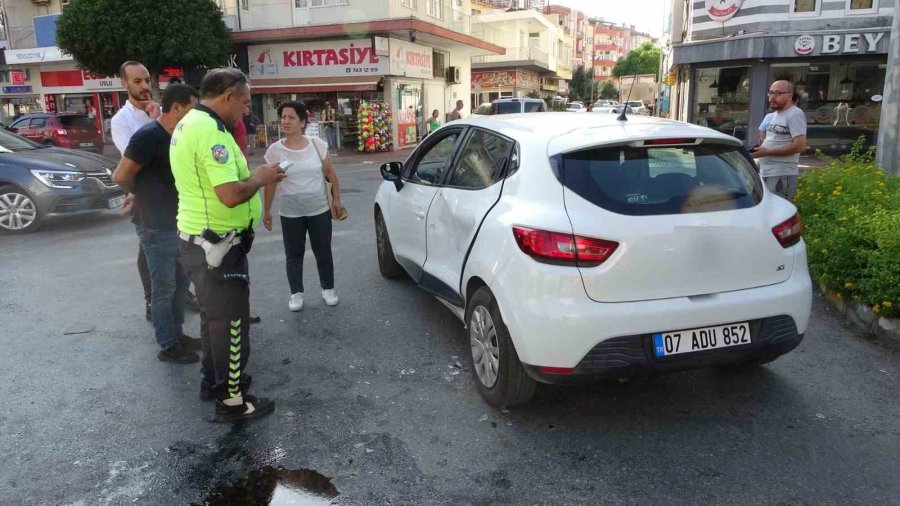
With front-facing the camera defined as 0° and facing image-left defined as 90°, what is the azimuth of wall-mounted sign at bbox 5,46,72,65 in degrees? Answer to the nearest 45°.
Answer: approximately 0°

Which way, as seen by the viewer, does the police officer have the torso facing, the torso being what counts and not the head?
to the viewer's right

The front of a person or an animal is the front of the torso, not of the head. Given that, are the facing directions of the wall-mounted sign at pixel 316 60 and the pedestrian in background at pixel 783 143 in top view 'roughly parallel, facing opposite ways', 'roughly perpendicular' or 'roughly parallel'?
roughly perpendicular

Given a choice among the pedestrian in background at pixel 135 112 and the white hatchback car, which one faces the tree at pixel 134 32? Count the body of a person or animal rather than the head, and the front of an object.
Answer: the white hatchback car

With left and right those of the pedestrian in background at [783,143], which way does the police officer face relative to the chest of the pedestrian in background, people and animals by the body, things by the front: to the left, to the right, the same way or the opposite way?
the opposite way

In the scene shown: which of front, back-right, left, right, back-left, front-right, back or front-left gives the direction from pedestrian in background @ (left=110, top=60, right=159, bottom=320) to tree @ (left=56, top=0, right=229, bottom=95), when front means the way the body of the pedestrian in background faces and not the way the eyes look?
back-left

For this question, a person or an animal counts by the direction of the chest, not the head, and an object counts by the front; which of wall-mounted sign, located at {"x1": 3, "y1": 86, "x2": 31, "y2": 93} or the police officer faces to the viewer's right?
the police officer

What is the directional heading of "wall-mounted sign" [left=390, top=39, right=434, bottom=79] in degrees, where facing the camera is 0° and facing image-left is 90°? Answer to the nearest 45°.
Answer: approximately 315°

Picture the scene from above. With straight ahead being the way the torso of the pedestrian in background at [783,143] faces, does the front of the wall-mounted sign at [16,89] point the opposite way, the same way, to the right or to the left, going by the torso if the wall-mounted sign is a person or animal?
to the left

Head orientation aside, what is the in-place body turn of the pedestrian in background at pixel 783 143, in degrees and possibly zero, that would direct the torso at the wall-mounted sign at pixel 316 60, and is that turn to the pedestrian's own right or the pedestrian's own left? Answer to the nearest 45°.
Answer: approximately 90° to the pedestrian's own right

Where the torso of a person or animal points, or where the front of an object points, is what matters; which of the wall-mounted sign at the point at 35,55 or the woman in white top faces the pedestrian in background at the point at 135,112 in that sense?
the wall-mounted sign

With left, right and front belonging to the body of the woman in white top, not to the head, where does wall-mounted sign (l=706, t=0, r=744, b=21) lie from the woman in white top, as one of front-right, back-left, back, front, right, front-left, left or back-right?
back-left

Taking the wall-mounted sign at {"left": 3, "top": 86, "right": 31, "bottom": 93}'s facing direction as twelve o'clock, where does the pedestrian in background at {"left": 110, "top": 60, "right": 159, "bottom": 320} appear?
The pedestrian in background is roughly at 12 o'clock from the wall-mounted sign.
